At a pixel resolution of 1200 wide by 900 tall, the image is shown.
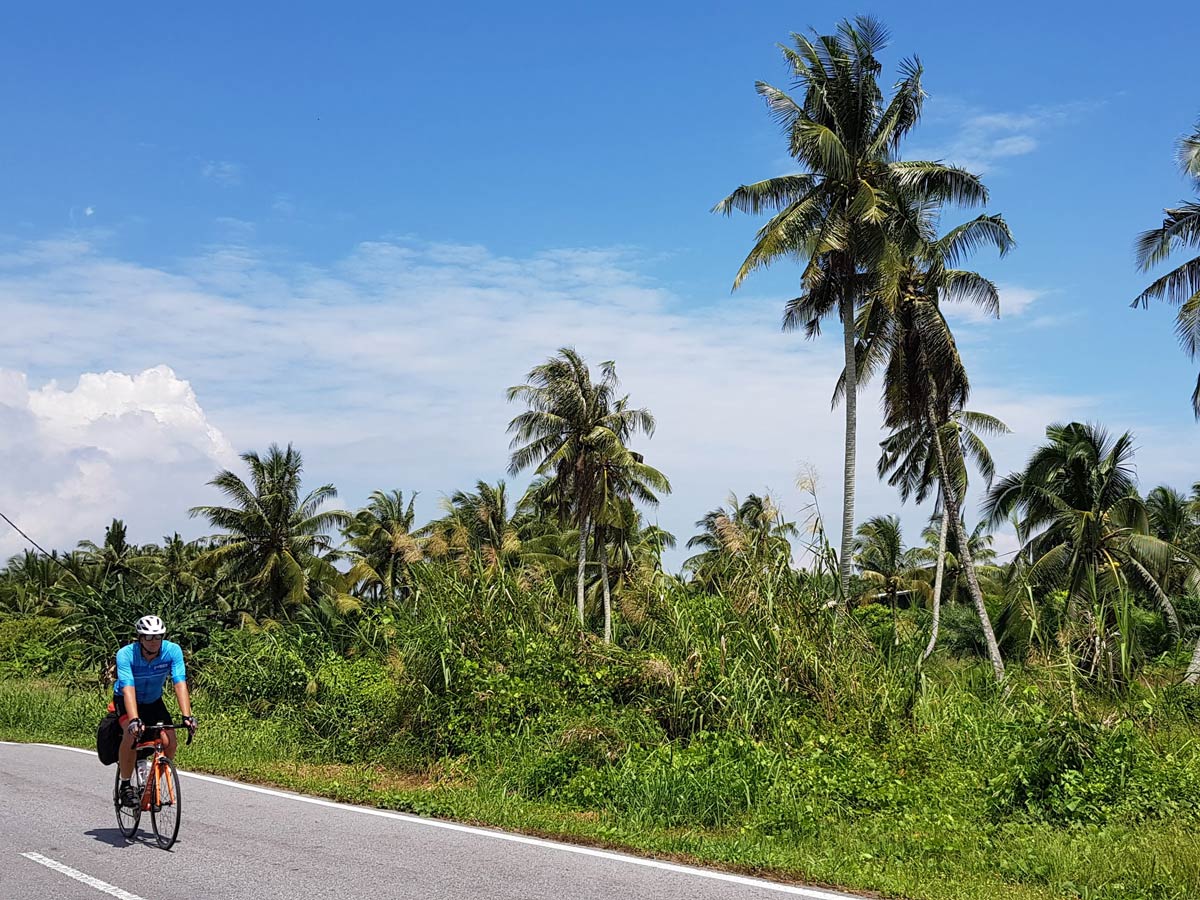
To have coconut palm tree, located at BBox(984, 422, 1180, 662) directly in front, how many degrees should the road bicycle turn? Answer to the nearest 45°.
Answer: approximately 90° to its left

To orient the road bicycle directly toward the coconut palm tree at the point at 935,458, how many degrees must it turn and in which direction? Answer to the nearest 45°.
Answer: approximately 90° to its left

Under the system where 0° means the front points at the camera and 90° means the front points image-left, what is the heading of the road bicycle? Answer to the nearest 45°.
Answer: approximately 315°

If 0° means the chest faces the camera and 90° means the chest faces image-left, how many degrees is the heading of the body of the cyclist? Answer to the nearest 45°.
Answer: approximately 315°

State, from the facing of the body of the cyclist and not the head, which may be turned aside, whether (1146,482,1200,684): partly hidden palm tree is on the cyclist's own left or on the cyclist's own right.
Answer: on the cyclist's own left

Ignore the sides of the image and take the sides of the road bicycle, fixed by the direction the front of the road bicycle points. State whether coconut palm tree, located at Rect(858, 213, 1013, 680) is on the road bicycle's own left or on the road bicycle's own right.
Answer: on the road bicycle's own left

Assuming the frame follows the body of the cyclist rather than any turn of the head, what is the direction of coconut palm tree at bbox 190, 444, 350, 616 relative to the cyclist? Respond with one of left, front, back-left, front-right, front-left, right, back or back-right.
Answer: back-left
